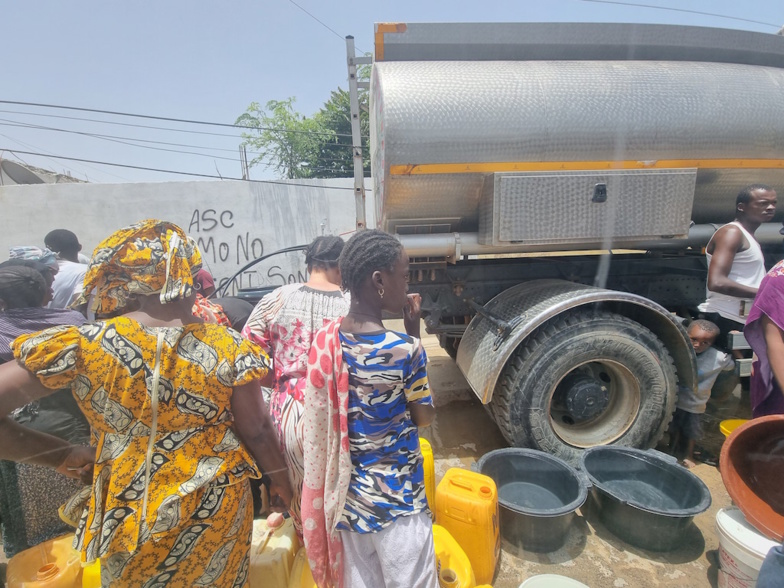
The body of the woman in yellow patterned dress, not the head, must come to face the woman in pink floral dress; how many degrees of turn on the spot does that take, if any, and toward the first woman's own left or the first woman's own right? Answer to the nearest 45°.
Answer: approximately 45° to the first woman's own right

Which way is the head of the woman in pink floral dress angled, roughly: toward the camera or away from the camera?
away from the camera

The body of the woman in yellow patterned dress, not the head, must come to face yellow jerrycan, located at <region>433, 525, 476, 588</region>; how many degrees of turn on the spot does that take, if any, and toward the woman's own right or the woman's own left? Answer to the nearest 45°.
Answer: approximately 90° to the woman's own right

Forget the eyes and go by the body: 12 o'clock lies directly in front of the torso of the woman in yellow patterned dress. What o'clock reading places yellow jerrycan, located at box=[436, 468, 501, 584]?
The yellow jerrycan is roughly at 3 o'clock from the woman in yellow patterned dress.

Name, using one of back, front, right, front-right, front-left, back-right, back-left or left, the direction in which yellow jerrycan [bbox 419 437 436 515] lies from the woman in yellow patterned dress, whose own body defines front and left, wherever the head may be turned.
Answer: right

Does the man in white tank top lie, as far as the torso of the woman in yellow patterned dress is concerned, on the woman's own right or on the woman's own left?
on the woman's own right

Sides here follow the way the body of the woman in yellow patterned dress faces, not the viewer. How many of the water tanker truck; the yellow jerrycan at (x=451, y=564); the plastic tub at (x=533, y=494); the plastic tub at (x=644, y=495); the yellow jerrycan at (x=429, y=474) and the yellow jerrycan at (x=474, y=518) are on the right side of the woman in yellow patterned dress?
6

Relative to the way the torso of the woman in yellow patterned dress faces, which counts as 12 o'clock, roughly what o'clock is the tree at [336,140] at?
The tree is roughly at 1 o'clock from the woman in yellow patterned dress.

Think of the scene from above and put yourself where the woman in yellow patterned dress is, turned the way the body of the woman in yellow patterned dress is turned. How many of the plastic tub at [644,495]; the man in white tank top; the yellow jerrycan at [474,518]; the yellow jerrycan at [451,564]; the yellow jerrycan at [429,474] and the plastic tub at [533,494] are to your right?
6

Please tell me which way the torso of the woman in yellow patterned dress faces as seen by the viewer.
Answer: away from the camera

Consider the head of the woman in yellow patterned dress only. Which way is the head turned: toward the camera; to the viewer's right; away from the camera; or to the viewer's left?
away from the camera

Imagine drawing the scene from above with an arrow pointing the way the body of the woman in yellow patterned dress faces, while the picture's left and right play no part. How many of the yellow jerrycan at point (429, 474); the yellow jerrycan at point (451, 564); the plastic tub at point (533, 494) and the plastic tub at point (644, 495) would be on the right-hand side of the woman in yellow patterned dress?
4

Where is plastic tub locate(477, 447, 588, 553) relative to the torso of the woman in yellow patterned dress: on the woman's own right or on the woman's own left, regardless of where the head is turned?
on the woman's own right
